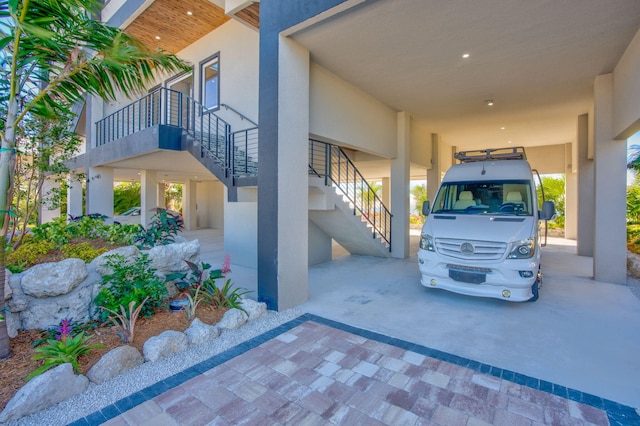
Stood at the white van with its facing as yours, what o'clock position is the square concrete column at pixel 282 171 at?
The square concrete column is roughly at 2 o'clock from the white van.

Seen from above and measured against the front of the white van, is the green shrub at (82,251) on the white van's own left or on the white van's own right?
on the white van's own right

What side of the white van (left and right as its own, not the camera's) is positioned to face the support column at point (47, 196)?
right

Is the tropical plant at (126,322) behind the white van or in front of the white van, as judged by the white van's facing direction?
in front

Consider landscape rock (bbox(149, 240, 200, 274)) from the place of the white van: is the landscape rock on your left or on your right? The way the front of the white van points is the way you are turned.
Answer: on your right

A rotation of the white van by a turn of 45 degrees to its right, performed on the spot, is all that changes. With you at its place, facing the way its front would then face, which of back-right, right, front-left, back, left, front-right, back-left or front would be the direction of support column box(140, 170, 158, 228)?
front-right

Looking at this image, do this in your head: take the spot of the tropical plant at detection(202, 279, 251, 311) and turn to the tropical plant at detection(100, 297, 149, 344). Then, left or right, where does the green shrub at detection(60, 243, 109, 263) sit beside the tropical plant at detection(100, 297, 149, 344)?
right

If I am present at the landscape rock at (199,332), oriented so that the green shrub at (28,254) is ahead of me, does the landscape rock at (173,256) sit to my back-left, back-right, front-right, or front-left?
front-right

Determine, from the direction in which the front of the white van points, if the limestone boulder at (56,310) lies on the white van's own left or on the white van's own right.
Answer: on the white van's own right

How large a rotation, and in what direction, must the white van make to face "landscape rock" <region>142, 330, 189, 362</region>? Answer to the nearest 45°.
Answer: approximately 45° to its right

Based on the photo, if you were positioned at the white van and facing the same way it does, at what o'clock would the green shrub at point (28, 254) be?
The green shrub is roughly at 2 o'clock from the white van.

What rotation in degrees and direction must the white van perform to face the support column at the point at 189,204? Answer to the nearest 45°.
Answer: approximately 90° to its right

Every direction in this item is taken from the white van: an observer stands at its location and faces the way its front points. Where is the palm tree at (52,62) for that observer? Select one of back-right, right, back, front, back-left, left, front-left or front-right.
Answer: front-right

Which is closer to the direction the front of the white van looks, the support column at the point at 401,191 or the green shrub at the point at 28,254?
the green shrub

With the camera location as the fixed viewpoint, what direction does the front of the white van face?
facing the viewer

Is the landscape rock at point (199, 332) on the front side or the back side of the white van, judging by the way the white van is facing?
on the front side

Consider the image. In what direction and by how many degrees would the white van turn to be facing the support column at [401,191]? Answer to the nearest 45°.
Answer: approximately 135° to its right

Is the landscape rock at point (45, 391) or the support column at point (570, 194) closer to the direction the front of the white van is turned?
the landscape rock

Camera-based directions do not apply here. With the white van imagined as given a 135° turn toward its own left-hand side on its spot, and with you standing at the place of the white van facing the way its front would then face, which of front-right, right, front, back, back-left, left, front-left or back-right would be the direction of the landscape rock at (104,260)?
back

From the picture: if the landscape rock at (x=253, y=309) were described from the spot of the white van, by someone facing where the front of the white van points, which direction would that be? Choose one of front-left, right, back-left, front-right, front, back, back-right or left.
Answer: front-right
